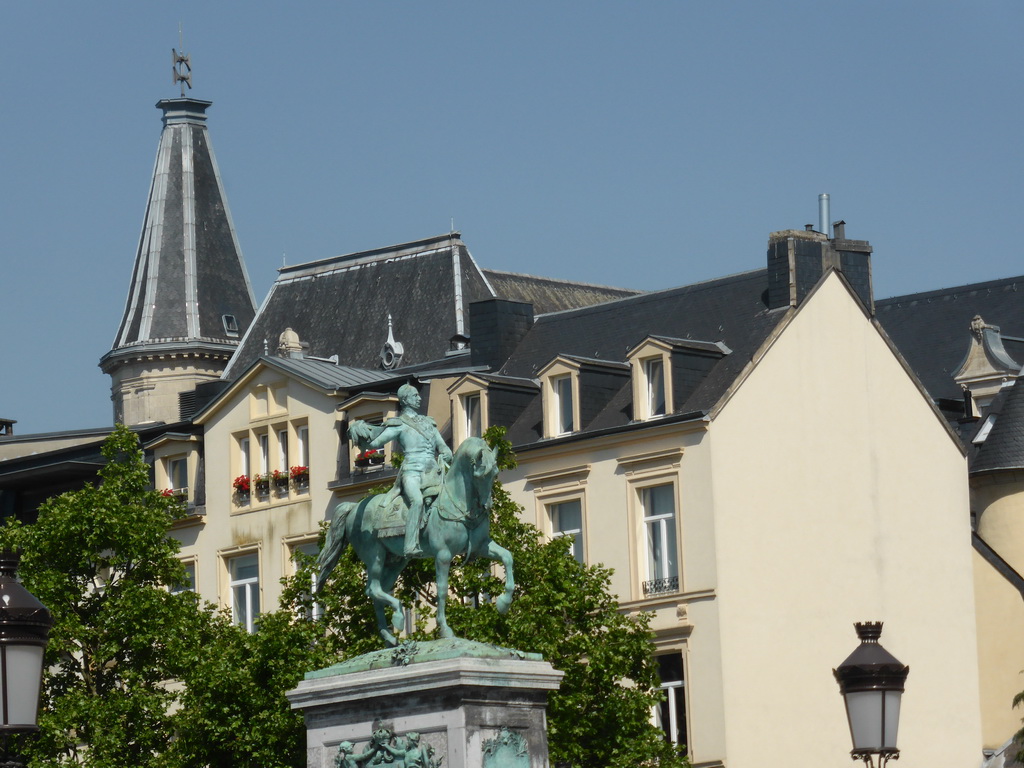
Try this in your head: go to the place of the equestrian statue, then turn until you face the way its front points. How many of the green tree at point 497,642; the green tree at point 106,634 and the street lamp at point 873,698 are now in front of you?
1

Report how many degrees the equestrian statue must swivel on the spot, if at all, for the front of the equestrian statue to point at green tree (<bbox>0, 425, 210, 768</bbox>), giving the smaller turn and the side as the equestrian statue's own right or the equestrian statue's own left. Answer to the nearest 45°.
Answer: approximately 135° to the equestrian statue's own left

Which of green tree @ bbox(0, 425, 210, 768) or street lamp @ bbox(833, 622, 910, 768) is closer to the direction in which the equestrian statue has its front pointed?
the street lamp

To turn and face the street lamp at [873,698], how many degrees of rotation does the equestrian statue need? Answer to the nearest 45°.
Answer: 0° — it already faces it

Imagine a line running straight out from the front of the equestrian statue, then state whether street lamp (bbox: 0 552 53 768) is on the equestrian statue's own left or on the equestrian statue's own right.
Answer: on the equestrian statue's own right

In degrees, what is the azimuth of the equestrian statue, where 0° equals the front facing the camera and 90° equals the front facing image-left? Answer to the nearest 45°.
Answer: approximately 315°
